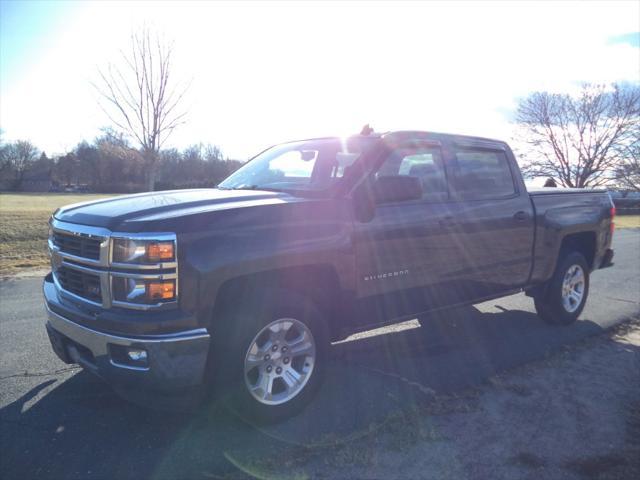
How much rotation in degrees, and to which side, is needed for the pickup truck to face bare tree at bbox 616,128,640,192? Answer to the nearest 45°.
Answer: approximately 180°

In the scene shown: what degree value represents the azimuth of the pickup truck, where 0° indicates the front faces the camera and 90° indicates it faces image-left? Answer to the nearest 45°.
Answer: approximately 45°
